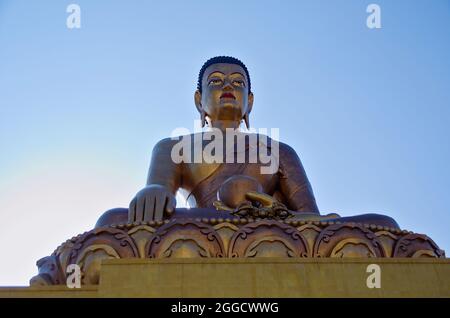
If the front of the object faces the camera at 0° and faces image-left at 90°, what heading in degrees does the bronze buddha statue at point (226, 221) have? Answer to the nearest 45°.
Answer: approximately 0°
